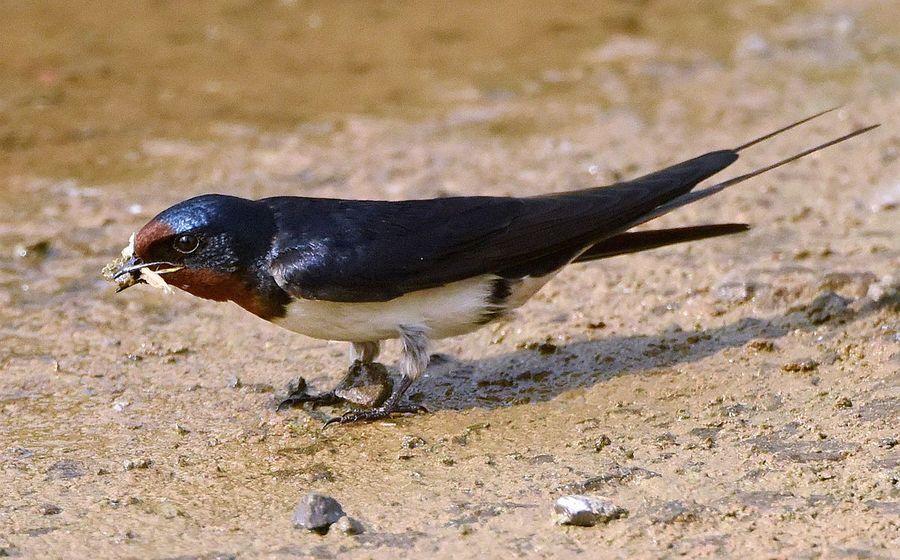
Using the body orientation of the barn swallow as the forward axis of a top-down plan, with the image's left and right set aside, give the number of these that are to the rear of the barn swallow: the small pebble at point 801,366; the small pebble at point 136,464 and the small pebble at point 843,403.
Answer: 2

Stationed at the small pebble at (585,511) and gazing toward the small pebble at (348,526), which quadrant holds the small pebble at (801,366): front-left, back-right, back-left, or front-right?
back-right

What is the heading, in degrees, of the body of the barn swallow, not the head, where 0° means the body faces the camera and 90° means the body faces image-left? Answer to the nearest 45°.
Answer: approximately 90°

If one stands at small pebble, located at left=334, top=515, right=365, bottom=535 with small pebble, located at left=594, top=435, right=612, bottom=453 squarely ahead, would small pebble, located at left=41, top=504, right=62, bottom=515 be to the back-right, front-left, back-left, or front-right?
back-left

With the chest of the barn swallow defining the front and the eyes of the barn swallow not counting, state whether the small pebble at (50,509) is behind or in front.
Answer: in front

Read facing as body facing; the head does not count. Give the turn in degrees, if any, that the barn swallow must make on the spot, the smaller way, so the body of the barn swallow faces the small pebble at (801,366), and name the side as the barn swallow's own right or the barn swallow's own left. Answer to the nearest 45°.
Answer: approximately 180°

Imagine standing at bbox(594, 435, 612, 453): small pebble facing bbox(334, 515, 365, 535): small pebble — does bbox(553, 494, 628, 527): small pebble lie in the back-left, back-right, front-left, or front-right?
front-left

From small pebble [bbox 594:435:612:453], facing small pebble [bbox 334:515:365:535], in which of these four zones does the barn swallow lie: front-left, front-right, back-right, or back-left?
front-right

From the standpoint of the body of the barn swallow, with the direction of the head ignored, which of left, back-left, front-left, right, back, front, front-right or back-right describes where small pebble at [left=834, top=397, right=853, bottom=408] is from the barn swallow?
back

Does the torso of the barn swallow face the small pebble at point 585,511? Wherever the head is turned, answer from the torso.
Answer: no

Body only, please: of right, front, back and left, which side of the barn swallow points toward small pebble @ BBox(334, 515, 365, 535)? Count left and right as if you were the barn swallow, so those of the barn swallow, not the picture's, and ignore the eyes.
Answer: left
